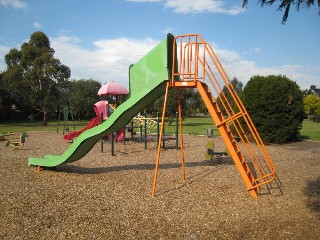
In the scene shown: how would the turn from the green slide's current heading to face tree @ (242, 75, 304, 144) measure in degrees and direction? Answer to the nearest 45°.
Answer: approximately 135° to its right

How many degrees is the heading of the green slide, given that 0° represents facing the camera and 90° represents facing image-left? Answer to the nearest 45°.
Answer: approximately 90°

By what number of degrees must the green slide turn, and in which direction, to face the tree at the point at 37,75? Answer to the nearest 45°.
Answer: approximately 90° to its right

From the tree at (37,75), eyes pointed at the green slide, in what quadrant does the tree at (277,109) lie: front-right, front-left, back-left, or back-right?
front-left
